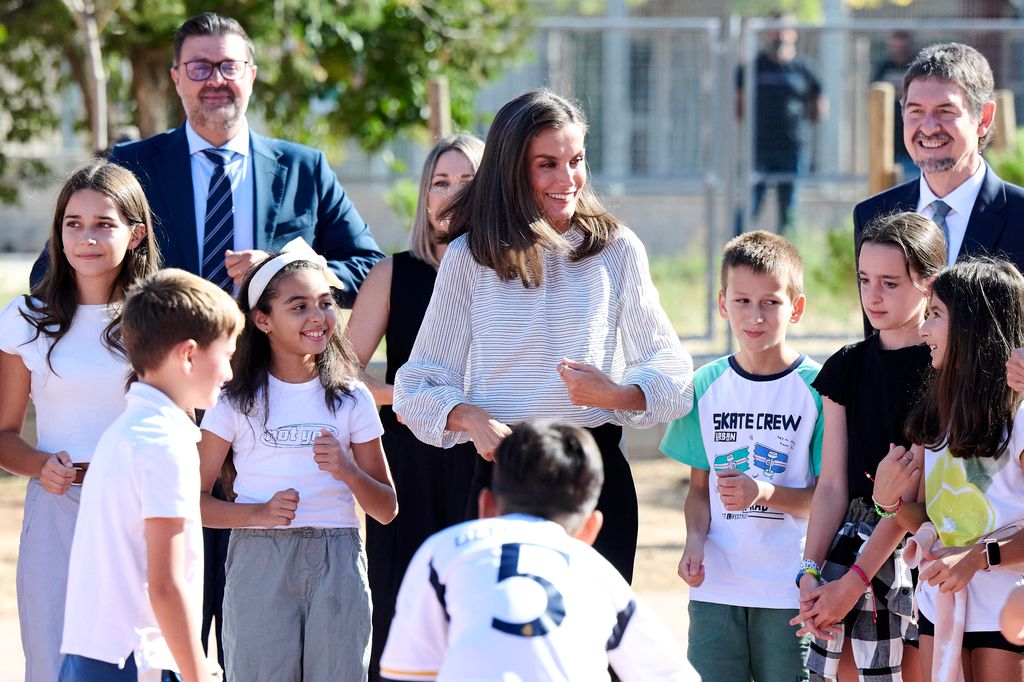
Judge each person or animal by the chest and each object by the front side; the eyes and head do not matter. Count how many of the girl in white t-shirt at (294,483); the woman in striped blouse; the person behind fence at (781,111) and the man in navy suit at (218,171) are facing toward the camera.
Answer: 4

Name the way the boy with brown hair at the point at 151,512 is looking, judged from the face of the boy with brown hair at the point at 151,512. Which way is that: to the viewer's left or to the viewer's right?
to the viewer's right

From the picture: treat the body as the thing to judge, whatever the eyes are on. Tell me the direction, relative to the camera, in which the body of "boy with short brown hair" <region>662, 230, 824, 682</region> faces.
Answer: toward the camera

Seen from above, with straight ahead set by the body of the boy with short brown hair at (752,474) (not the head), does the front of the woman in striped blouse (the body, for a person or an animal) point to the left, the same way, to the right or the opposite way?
the same way

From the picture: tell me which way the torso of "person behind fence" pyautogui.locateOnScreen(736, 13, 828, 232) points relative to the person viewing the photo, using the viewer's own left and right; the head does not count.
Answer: facing the viewer

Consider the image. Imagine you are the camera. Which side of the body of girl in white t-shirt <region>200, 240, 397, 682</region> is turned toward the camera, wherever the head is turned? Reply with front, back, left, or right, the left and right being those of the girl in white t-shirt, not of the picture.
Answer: front

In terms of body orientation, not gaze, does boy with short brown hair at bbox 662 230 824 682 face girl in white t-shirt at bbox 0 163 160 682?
no

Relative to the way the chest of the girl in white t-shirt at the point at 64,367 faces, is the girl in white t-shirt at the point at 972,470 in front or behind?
in front

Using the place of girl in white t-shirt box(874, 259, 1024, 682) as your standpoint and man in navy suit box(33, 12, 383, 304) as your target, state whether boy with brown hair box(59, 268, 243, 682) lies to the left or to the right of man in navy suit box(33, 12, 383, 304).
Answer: left

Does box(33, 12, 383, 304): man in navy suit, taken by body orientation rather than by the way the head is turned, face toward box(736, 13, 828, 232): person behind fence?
no

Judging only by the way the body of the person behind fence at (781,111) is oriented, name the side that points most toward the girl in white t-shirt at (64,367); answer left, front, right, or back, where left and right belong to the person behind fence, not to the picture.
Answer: front

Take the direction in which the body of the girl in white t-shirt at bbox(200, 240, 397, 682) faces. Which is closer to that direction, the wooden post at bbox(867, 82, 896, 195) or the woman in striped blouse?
the woman in striped blouse

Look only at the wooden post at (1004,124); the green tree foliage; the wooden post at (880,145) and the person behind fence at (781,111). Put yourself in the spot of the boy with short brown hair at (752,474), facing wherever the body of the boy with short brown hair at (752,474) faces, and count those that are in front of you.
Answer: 0

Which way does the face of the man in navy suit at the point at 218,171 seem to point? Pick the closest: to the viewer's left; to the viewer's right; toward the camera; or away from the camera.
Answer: toward the camera

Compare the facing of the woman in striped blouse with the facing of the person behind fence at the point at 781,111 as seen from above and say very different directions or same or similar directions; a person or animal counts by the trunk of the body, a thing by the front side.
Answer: same or similar directions

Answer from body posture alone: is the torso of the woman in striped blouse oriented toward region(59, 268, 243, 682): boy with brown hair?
no

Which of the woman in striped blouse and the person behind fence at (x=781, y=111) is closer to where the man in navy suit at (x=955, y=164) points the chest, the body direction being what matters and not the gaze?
the woman in striped blouse
